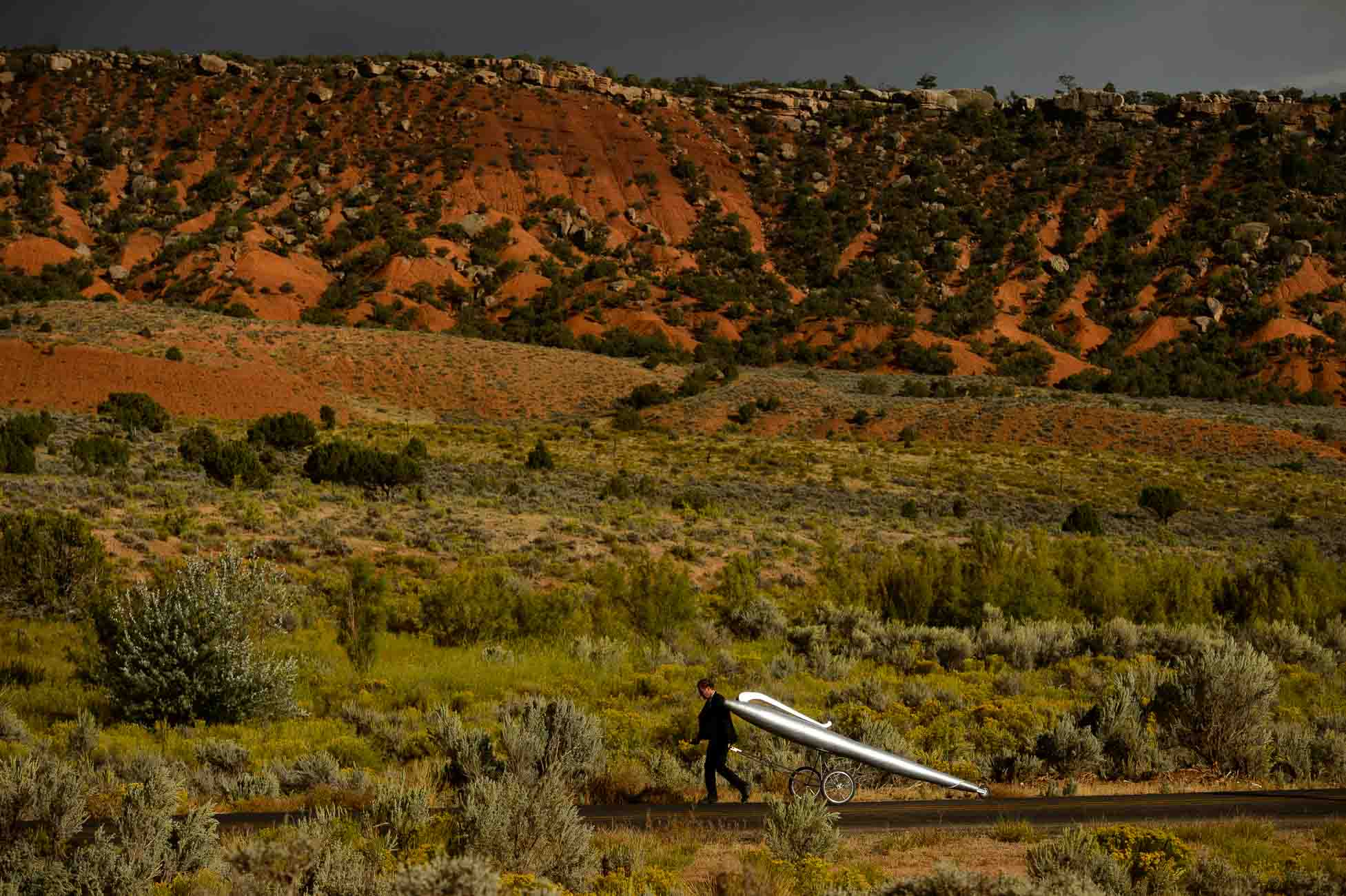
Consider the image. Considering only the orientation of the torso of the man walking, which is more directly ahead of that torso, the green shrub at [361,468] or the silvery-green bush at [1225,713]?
the green shrub

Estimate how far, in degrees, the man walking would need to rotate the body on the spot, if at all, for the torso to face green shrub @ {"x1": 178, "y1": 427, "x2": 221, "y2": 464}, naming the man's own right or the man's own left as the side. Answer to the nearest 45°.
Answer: approximately 45° to the man's own right

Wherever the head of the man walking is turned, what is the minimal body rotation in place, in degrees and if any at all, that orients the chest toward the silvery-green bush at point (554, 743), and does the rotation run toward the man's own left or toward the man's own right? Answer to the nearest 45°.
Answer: approximately 45° to the man's own right

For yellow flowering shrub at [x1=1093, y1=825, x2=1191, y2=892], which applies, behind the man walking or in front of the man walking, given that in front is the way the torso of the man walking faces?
behind

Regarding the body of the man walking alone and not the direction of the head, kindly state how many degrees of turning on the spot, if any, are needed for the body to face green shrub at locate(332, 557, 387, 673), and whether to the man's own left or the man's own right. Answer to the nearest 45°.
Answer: approximately 45° to the man's own right

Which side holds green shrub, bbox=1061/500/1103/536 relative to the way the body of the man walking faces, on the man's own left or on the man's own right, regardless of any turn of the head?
on the man's own right

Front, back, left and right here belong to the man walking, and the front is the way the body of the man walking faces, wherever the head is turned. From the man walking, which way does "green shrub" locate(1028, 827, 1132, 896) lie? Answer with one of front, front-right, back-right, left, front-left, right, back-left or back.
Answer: back-left

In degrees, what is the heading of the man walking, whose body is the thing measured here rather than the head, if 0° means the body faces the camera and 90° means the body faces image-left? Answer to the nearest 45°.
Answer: approximately 90°

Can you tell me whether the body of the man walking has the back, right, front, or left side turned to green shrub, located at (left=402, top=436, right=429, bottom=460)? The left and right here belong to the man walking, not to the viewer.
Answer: right

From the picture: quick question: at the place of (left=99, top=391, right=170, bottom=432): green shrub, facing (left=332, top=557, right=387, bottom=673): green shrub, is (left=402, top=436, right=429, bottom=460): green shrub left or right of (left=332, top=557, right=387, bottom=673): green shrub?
left
